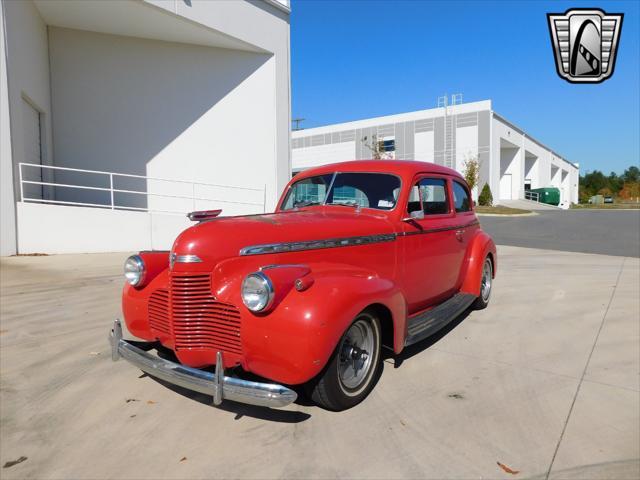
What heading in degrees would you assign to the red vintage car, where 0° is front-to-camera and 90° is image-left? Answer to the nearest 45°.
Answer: approximately 45°

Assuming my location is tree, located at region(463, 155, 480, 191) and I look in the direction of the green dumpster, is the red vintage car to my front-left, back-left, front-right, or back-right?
back-right

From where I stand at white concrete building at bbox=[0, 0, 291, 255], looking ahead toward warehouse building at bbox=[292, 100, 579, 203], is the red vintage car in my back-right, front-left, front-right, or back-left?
back-right

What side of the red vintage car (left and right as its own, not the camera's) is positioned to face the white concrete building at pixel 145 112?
right

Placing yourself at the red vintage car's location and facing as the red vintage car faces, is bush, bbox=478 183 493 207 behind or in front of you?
behind

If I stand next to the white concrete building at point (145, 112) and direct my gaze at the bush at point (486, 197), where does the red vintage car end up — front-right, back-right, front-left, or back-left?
back-right

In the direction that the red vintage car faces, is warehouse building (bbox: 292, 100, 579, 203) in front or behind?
behind

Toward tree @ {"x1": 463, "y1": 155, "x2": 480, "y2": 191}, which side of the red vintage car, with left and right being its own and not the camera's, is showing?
back
